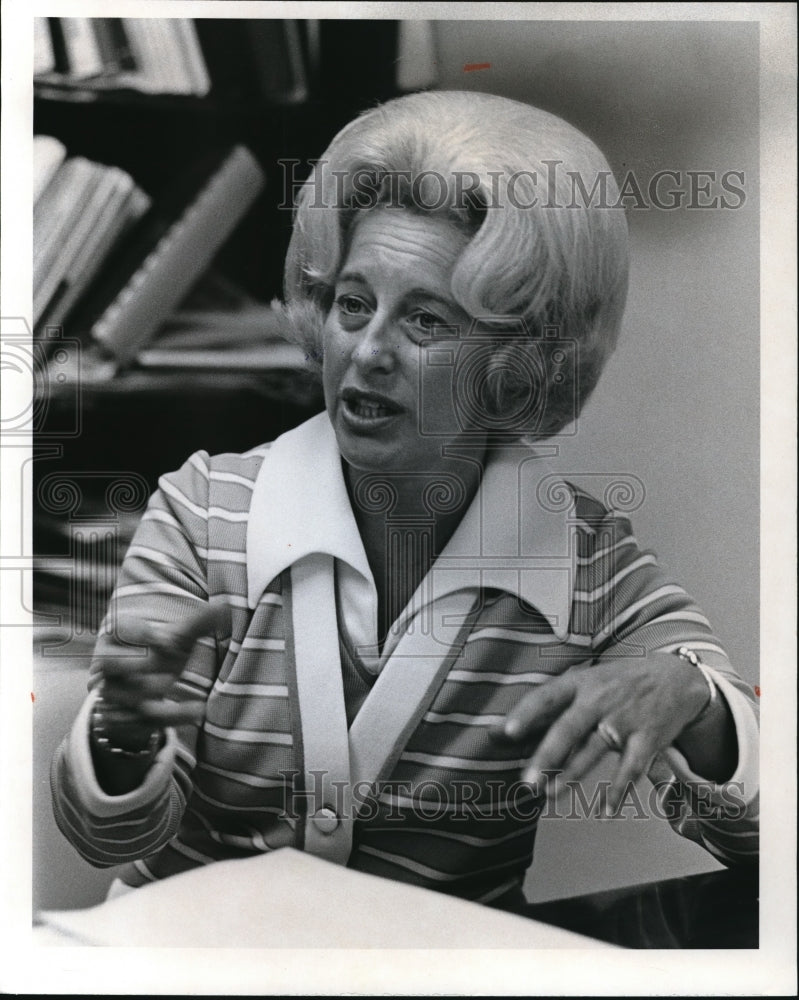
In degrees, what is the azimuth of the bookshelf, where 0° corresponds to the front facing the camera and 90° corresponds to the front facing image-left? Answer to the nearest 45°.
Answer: approximately 0°
